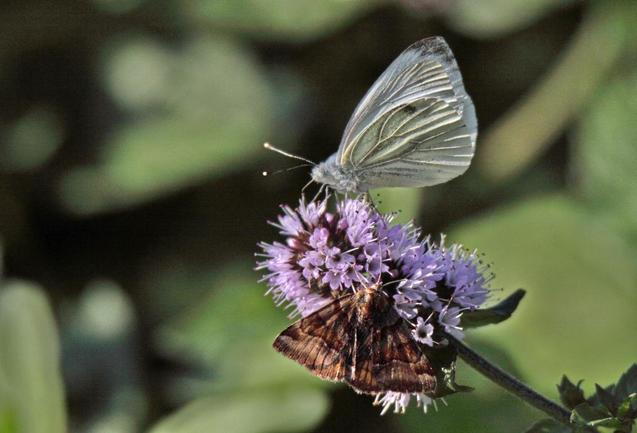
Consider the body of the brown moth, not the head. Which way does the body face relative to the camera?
away from the camera

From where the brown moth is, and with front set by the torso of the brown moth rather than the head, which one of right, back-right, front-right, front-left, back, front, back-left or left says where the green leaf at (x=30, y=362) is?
front-left
